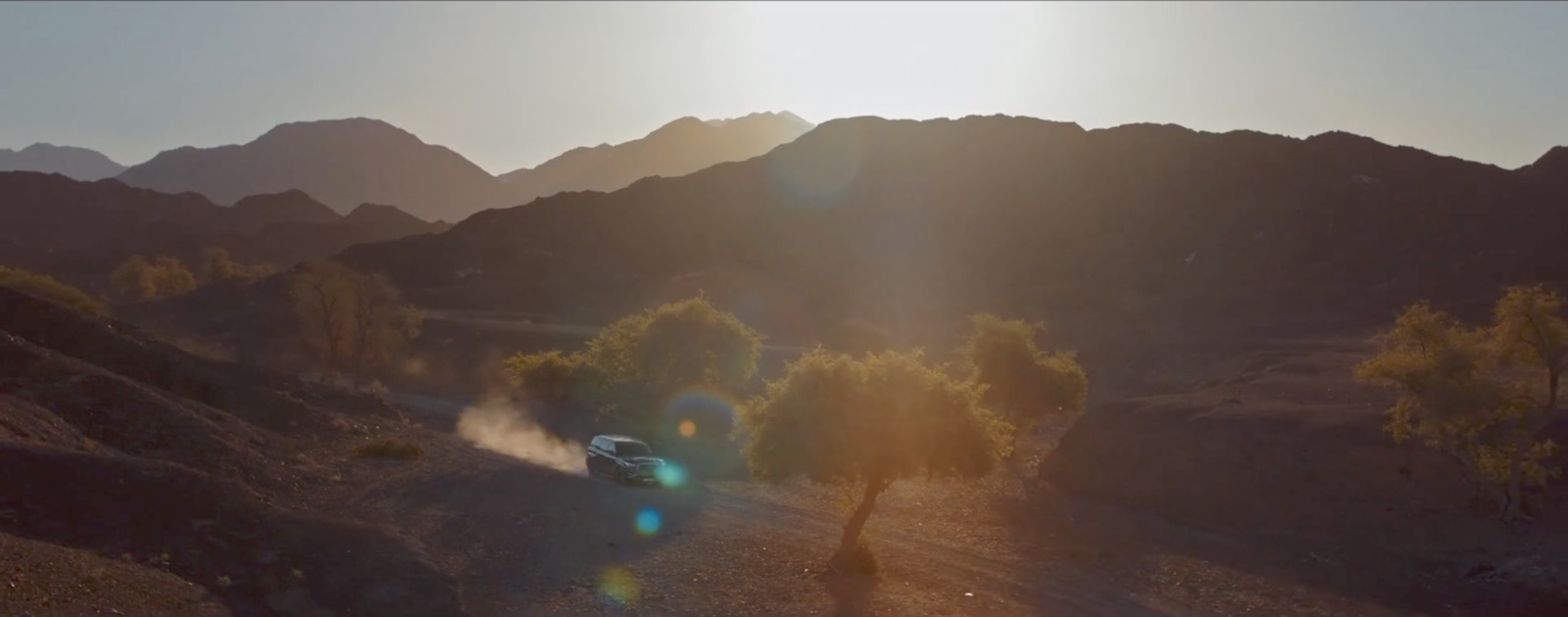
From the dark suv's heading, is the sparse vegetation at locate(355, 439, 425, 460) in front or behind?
behind

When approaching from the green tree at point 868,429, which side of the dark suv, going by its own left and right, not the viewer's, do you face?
front

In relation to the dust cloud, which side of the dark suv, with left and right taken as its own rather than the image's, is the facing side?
back

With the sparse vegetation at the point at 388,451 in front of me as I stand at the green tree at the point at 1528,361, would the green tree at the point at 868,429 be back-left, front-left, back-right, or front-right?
front-left

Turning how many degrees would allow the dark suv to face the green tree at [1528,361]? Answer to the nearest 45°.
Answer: approximately 45° to its left

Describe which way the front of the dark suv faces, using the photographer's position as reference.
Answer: facing the viewer and to the right of the viewer

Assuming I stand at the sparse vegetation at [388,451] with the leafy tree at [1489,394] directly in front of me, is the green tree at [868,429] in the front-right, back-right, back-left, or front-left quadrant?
front-right

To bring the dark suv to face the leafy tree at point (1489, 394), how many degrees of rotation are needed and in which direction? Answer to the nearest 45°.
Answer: approximately 45° to its left
